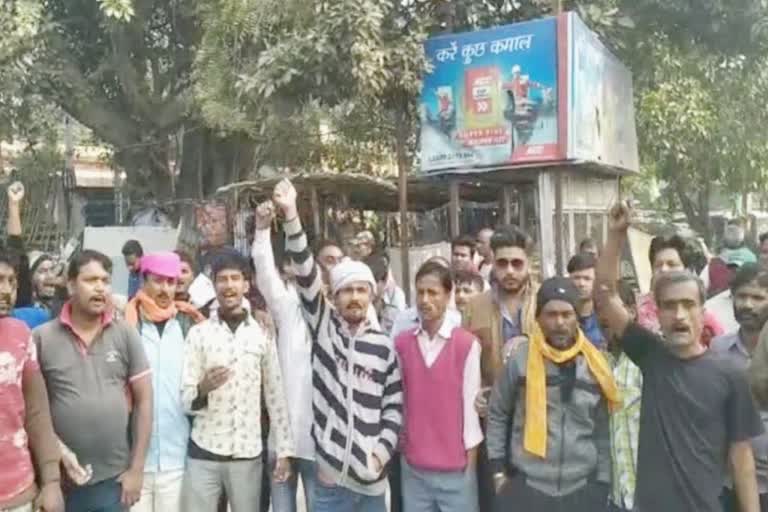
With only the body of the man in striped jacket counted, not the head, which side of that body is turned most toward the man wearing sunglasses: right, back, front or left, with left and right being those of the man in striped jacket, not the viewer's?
left

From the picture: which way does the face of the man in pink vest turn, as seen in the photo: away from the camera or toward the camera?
toward the camera

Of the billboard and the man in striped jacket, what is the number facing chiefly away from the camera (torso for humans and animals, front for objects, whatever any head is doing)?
0

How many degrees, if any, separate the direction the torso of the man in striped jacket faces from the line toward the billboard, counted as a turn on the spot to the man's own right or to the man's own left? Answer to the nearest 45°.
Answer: approximately 135° to the man's own left

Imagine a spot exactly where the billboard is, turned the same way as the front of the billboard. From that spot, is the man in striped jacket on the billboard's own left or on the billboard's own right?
on the billboard's own right

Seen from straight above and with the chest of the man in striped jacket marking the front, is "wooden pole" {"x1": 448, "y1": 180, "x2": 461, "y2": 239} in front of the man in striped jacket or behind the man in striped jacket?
behind

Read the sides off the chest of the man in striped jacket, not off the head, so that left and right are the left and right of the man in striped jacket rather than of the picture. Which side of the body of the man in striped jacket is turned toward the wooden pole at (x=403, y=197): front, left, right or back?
back

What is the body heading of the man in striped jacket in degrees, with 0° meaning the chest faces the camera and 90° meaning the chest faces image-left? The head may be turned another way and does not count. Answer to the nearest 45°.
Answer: approximately 0°

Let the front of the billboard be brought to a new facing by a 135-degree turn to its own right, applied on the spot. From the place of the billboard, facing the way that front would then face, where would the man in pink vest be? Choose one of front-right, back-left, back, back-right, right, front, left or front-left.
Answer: left

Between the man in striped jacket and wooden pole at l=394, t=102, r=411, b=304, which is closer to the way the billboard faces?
the man in striped jacket

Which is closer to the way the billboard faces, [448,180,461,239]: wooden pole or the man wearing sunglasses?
the man wearing sunglasses
